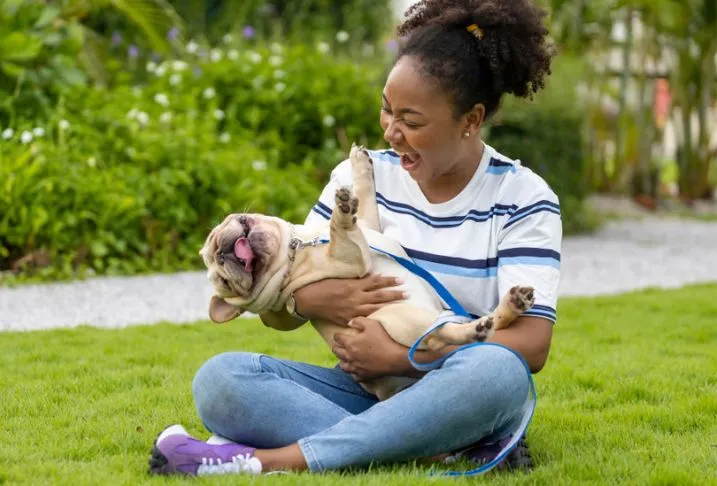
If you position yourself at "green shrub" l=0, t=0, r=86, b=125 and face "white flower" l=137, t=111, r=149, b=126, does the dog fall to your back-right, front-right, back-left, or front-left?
front-right

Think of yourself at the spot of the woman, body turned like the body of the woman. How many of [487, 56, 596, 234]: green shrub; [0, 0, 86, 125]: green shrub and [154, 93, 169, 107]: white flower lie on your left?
0

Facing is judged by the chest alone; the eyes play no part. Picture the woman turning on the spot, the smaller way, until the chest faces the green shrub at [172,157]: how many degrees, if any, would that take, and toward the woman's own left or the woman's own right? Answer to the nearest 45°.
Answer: approximately 135° to the woman's own right

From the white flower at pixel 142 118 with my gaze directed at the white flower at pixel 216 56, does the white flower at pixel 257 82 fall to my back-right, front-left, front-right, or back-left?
front-right

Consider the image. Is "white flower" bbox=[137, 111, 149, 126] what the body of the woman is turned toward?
no

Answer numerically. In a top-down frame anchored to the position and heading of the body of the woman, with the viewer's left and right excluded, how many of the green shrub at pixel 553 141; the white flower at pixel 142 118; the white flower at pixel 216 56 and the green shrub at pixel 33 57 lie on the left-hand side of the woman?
0

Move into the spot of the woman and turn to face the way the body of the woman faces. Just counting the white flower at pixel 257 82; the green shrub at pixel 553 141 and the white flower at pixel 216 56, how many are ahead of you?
0

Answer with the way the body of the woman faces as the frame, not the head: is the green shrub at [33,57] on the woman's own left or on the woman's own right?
on the woman's own right

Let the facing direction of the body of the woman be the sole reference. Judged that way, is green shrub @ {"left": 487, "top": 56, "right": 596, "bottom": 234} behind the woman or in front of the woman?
behind

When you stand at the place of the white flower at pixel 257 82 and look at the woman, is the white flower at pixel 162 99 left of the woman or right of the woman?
right

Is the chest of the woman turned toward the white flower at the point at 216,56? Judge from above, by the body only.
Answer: no

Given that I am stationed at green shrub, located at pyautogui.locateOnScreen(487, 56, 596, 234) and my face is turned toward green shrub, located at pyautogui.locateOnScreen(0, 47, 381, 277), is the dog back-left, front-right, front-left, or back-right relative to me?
front-left

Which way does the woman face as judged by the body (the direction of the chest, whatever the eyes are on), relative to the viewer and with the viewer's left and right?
facing the viewer and to the left of the viewer

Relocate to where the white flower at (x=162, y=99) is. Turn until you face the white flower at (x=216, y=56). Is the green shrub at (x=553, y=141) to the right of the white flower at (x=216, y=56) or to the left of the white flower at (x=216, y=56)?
right

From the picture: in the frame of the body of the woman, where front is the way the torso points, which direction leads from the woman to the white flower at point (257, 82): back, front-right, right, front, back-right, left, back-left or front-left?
back-right
